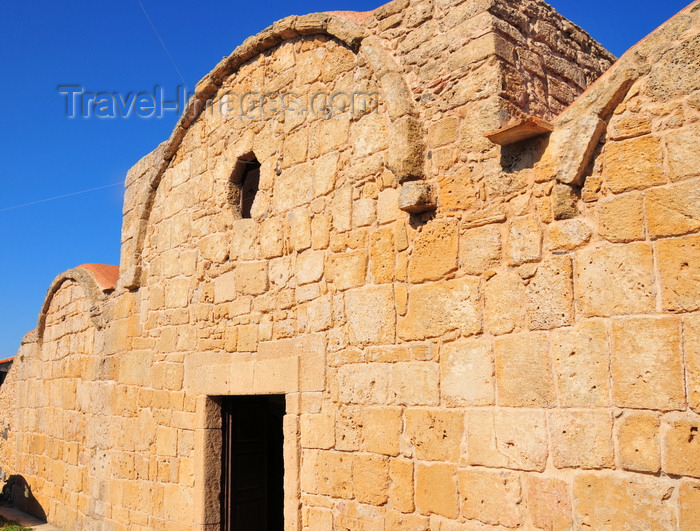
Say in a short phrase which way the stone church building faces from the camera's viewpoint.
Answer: facing the viewer and to the left of the viewer
